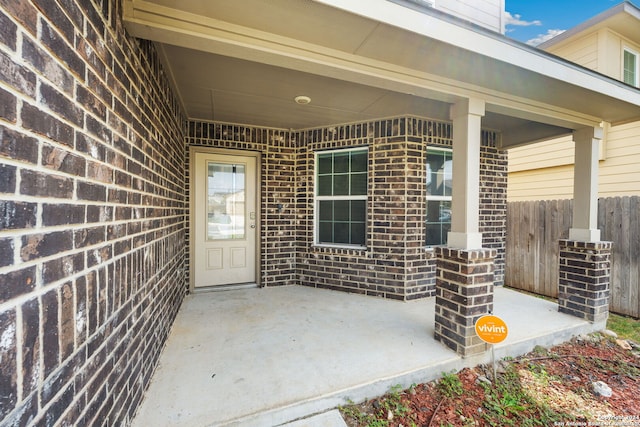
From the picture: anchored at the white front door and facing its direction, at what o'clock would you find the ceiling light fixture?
The ceiling light fixture is roughly at 11 o'clock from the white front door.

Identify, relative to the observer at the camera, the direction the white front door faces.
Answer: facing the viewer

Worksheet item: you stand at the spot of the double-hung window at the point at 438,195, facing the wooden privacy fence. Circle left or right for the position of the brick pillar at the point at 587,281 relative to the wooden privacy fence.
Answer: right

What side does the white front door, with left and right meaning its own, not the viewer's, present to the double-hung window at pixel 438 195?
left

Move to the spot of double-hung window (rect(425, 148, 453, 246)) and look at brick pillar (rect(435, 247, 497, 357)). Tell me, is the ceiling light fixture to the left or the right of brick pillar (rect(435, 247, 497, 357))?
right

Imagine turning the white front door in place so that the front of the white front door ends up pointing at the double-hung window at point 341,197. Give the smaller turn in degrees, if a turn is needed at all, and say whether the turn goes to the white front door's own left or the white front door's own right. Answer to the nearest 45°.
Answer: approximately 90° to the white front door's own left

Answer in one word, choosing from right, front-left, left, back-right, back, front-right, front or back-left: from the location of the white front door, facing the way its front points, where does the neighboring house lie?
left

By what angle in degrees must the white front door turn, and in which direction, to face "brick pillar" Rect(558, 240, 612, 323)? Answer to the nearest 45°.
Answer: approximately 45° to its left

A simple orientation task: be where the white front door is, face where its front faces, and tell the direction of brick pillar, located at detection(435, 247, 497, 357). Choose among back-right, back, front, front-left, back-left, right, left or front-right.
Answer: front-left

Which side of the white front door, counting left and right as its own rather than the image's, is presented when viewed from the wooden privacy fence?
left
